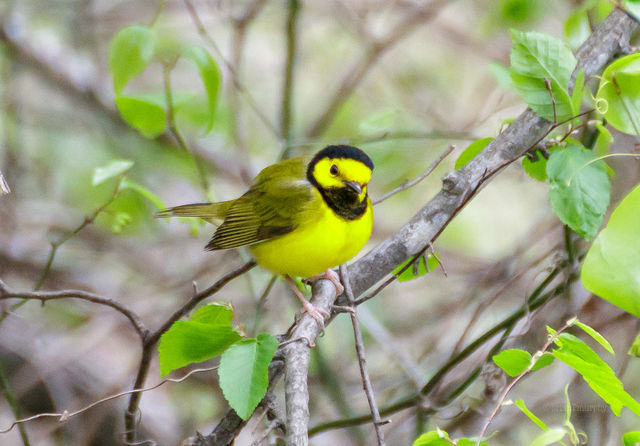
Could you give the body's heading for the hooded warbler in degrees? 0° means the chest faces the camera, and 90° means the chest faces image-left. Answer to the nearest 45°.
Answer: approximately 315°

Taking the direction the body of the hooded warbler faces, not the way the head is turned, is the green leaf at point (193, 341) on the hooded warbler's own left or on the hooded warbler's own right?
on the hooded warbler's own right

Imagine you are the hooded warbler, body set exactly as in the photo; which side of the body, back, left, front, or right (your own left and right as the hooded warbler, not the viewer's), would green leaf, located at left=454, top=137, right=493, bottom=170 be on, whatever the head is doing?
front

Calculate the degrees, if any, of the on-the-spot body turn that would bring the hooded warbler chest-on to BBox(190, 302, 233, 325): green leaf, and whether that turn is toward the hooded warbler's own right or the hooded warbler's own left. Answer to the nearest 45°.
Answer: approximately 90° to the hooded warbler's own right

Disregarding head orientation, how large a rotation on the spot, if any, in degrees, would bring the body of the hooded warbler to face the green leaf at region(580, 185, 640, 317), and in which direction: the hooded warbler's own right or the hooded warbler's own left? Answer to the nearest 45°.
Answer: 0° — it already faces it

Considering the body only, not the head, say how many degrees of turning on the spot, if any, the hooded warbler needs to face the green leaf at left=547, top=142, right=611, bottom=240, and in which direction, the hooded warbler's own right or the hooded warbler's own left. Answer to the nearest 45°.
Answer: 0° — it already faces it

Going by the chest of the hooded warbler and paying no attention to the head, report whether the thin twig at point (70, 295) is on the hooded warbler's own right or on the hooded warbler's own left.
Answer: on the hooded warbler's own right

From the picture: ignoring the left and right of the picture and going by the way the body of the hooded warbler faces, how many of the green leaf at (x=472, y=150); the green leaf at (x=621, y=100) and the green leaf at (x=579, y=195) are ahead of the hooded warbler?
3

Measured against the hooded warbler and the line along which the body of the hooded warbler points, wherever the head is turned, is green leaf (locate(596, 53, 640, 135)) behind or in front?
in front
